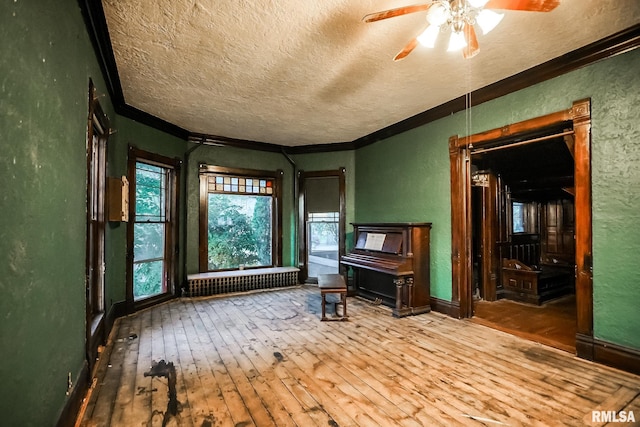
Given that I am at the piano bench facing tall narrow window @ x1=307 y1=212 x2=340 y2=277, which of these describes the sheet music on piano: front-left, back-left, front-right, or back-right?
front-right

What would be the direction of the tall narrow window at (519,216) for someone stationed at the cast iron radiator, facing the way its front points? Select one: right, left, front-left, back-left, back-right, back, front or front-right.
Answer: front-left

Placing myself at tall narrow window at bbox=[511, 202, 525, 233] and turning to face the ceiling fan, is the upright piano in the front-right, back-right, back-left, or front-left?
front-right

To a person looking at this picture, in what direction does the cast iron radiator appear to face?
facing the viewer and to the right of the viewer

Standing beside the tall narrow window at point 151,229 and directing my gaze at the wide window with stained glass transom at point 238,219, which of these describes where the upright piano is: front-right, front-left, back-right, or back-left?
front-right

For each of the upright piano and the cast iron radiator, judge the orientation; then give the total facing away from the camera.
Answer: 0

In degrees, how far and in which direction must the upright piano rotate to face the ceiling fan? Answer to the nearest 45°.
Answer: approximately 45° to its left

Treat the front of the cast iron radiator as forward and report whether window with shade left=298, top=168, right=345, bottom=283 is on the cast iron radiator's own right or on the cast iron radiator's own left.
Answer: on the cast iron radiator's own left

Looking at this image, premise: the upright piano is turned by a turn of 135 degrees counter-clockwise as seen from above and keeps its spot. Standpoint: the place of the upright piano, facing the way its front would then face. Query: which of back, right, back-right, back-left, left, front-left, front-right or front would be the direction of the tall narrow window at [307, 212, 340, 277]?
back-left

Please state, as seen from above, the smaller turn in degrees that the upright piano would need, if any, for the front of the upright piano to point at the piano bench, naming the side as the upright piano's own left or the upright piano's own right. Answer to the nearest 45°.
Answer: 0° — it already faces it

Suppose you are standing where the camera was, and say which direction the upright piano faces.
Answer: facing the viewer and to the left of the viewer

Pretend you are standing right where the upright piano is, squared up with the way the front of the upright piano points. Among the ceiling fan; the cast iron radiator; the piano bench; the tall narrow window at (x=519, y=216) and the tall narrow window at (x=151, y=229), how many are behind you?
1

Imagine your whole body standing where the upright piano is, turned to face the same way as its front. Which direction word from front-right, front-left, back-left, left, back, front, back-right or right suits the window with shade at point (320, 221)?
right
